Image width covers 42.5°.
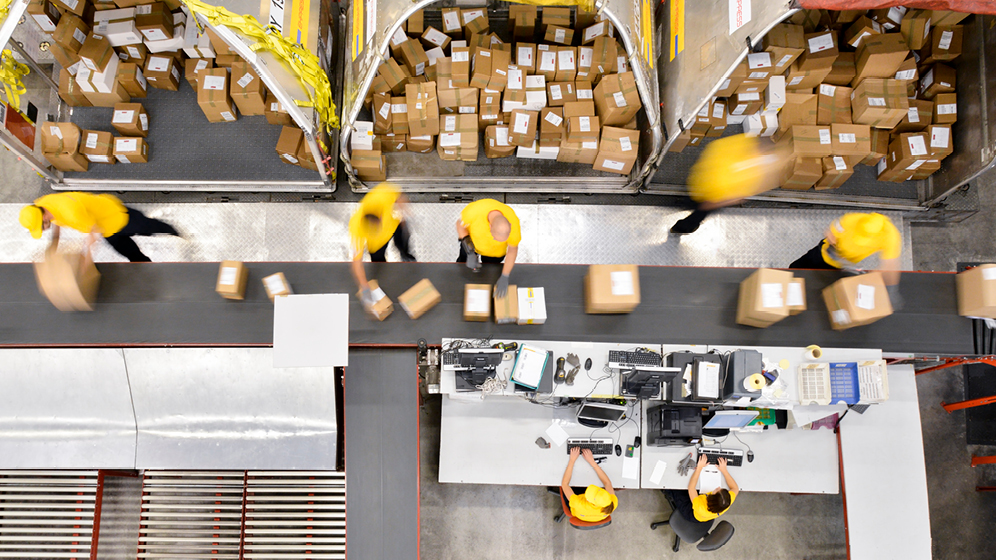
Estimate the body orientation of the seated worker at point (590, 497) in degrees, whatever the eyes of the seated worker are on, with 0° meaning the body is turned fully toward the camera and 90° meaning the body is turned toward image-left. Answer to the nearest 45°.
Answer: approximately 180°

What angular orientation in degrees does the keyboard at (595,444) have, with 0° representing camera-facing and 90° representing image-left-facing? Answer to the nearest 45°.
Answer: approximately 0°

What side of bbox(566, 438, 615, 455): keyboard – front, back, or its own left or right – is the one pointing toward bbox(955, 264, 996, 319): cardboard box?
left

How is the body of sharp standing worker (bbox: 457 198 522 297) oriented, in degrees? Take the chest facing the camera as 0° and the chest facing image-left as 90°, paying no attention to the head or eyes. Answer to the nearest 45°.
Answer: approximately 0°

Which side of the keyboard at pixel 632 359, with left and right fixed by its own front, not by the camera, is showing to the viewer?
back

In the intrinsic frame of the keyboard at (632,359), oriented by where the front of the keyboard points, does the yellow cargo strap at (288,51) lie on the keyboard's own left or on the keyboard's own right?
on the keyboard's own left
